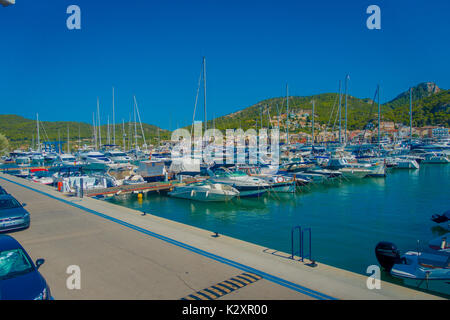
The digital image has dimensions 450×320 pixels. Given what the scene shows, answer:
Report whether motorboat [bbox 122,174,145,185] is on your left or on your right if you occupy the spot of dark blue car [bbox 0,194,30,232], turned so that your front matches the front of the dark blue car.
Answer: on your left

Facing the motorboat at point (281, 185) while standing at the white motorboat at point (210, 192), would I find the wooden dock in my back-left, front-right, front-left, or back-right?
back-left

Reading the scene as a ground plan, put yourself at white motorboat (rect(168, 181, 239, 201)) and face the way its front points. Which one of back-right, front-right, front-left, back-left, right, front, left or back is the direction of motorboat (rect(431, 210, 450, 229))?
front-right

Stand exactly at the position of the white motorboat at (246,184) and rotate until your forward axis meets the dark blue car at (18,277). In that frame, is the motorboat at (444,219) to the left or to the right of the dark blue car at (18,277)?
left

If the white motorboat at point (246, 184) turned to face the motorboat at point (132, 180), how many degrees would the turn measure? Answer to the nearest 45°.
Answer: approximately 135° to its right

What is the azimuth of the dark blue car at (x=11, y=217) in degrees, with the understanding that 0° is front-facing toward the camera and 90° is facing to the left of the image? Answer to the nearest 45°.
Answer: approximately 315°

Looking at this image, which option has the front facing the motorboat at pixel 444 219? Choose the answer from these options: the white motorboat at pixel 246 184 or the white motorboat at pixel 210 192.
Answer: the white motorboat at pixel 246 184

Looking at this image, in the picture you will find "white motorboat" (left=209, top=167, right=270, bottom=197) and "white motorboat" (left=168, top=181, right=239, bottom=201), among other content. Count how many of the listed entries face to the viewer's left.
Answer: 1

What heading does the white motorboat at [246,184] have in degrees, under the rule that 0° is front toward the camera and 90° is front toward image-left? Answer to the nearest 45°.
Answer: approximately 315°

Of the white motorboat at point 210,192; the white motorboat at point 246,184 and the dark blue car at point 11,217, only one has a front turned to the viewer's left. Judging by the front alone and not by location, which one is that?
the white motorboat at point 210,192
